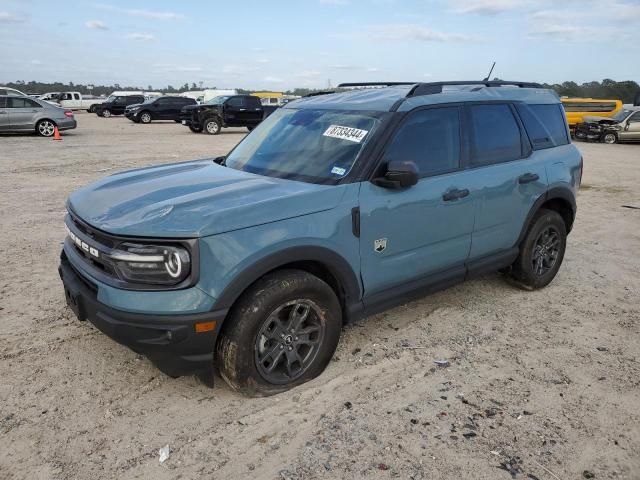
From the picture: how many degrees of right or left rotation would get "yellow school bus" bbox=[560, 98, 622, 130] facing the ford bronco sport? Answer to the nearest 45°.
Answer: approximately 90° to its left

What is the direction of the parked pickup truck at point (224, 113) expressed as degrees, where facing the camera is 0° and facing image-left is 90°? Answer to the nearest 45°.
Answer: approximately 45°

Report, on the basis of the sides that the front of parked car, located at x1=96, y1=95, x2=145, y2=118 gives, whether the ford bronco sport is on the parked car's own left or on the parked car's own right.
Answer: on the parked car's own left

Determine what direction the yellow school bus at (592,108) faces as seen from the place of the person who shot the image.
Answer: facing to the left of the viewer

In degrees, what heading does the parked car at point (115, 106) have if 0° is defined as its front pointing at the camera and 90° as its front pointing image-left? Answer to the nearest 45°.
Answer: approximately 45°

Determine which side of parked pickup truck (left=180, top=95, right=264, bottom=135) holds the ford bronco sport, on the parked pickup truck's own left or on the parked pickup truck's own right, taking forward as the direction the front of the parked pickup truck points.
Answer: on the parked pickup truck's own left

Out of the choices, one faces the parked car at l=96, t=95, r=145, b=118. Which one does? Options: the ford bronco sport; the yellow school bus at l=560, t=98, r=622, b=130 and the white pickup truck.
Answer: the yellow school bus

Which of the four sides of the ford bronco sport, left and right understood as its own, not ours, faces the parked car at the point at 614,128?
back

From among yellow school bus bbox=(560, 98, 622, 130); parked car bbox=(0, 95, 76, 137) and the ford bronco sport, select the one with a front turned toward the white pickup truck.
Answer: the yellow school bus

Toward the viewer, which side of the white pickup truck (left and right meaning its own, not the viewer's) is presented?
left
